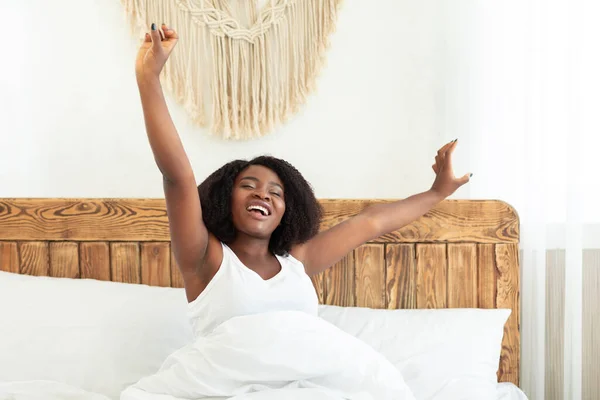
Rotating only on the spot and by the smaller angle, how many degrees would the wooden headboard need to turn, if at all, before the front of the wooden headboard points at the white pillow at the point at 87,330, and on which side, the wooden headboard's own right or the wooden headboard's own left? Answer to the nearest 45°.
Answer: approximately 90° to the wooden headboard's own right

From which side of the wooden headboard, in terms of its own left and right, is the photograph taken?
front

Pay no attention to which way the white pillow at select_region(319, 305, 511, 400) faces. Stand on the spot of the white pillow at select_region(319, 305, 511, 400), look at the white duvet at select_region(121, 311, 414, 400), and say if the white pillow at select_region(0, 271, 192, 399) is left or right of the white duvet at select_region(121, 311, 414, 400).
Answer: right

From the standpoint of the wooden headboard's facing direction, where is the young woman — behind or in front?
in front
